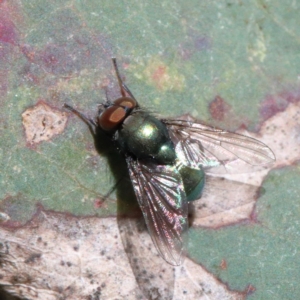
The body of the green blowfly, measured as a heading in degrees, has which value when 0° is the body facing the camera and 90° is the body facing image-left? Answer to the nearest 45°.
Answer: approximately 135°
